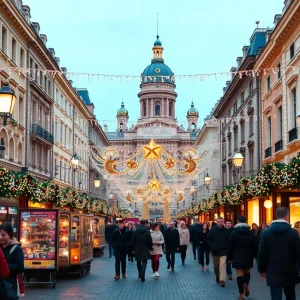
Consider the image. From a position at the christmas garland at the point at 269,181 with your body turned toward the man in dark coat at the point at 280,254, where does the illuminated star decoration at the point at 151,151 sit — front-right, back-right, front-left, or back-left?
back-right

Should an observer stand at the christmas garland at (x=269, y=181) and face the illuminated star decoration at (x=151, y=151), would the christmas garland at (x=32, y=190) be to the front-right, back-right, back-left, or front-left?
front-left

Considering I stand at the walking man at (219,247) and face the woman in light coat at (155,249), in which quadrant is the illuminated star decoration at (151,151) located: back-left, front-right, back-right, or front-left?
front-right

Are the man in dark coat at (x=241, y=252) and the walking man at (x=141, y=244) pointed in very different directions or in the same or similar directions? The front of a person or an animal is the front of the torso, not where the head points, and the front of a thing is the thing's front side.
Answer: same or similar directions

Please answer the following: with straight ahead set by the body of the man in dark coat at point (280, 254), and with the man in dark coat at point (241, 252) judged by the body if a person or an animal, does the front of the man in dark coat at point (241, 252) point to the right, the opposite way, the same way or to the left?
the same way

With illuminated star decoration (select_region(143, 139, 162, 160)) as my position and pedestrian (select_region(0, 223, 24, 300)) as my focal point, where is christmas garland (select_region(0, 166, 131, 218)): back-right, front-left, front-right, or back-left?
front-right

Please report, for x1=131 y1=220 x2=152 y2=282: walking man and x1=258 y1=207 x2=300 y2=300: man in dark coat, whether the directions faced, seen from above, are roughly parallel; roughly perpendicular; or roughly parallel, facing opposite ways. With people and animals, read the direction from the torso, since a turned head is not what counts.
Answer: roughly parallel
